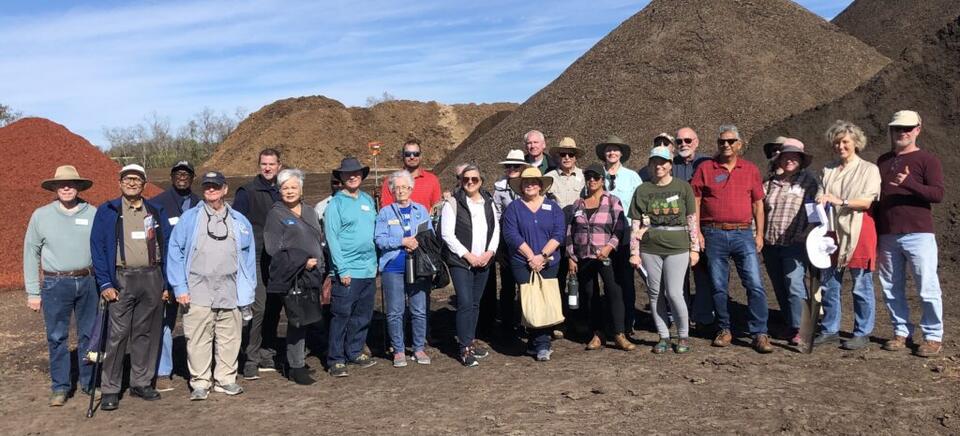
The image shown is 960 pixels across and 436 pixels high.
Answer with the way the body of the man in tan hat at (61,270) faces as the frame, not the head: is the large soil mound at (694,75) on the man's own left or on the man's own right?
on the man's own left

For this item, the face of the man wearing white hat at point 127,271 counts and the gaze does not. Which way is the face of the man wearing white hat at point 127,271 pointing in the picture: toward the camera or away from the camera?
toward the camera

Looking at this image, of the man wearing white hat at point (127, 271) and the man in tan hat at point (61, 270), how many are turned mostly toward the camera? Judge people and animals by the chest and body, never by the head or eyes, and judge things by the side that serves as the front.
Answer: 2

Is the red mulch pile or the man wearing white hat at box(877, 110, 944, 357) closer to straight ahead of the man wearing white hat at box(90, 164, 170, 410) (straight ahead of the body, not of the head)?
the man wearing white hat

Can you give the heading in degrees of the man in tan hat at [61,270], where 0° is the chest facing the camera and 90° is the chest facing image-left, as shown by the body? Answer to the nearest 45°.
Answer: approximately 0°

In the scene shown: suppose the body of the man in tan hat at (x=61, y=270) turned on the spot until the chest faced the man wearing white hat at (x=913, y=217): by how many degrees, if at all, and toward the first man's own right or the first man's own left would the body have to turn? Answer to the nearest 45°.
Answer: approximately 45° to the first man's own left

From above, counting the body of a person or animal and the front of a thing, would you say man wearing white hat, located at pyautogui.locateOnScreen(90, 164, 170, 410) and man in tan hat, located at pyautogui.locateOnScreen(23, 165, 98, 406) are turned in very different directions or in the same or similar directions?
same or similar directions

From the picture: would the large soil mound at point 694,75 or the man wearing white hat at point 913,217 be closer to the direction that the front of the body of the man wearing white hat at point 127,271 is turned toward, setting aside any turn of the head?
the man wearing white hat

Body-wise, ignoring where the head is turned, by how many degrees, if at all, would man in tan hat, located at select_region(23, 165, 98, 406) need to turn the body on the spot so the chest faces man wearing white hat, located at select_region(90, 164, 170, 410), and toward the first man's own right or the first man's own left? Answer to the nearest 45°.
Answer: approximately 45° to the first man's own left

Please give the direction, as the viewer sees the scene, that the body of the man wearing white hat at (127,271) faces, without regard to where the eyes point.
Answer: toward the camera

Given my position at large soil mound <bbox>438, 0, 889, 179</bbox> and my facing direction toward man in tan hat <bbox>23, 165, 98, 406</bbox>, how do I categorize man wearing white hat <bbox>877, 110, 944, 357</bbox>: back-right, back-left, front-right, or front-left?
front-left

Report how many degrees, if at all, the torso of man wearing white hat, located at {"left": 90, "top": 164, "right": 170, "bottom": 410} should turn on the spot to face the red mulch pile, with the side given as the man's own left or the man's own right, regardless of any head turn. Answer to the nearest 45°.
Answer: approximately 180°

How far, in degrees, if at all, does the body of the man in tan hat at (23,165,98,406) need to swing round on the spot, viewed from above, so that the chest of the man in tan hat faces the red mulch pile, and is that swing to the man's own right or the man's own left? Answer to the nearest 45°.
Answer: approximately 180°
